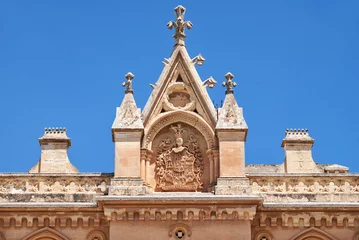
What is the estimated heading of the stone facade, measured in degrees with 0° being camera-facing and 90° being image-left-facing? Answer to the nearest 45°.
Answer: approximately 0°
